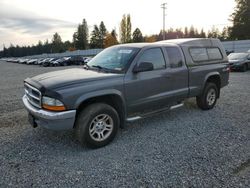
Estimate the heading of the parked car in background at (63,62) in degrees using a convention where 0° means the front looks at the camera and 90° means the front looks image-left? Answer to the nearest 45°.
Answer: approximately 45°

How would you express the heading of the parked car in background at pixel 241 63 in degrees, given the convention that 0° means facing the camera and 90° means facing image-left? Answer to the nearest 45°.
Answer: approximately 45°

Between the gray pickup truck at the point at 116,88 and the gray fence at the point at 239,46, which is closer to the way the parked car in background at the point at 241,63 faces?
the gray pickup truck

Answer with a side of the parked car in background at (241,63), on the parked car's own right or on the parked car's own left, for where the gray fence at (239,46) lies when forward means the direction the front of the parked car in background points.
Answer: on the parked car's own right

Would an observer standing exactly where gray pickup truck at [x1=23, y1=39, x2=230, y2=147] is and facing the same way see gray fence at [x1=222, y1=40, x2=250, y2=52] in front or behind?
behind

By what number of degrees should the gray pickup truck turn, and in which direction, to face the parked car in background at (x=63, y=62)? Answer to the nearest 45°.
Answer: approximately 135° to its right

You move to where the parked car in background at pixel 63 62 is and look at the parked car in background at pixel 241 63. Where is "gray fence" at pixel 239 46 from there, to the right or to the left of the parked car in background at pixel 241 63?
left

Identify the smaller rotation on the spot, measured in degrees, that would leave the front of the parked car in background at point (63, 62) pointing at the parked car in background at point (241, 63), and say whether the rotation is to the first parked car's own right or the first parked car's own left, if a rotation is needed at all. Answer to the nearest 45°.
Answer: approximately 90° to the first parked car's own left

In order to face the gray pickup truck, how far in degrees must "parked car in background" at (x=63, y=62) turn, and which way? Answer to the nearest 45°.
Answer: approximately 45° to its left
